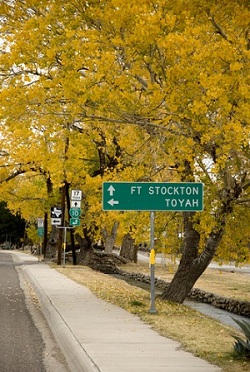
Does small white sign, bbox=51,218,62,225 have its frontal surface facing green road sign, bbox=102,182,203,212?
yes

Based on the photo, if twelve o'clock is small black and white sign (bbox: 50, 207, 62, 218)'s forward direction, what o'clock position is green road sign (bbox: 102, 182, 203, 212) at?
The green road sign is roughly at 12 o'clock from the small black and white sign.

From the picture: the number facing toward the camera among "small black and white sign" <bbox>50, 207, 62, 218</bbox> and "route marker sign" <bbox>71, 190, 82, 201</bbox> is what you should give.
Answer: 2

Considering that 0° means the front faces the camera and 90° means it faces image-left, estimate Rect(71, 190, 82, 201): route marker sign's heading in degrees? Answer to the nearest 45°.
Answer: approximately 0°

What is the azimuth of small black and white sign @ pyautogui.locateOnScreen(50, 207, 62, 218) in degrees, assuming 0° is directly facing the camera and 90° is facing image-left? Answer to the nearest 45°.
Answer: approximately 0°
